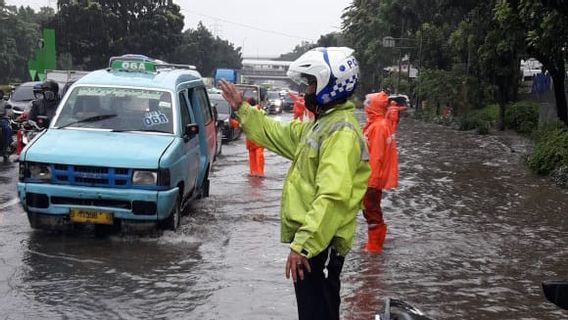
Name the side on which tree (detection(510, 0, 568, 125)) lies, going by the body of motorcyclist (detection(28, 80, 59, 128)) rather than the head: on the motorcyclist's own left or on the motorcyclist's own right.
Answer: on the motorcyclist's own left

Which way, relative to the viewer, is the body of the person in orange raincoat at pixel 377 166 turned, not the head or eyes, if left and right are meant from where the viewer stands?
facing to the left of the viewer

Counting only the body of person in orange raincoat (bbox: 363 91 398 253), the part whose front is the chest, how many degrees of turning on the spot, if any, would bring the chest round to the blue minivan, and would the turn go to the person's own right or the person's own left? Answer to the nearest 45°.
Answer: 0° — they already face it

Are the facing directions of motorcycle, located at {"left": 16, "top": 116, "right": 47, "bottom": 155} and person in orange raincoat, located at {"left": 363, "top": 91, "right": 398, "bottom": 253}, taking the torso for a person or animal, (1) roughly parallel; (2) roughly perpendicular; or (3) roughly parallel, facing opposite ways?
roughly perpendicular

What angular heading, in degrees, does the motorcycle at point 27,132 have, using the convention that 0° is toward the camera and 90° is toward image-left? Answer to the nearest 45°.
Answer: approximately 45°

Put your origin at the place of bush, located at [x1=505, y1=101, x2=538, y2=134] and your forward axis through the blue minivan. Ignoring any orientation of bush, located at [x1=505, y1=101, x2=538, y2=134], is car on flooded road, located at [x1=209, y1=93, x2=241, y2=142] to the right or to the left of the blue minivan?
right

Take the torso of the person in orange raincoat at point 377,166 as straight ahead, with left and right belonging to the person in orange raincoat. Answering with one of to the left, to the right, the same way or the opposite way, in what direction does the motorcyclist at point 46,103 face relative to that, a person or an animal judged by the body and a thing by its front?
to the left

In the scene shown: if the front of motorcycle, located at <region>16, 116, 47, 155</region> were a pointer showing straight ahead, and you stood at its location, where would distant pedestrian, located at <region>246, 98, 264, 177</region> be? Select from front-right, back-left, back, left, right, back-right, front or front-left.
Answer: back-left

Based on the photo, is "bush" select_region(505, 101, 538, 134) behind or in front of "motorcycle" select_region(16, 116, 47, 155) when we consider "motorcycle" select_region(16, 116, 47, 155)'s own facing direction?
behind

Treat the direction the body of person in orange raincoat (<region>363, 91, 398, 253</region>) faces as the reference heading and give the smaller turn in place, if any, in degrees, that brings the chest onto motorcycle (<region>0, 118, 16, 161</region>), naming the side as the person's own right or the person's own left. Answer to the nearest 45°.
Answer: approximately 45° to the person's own right

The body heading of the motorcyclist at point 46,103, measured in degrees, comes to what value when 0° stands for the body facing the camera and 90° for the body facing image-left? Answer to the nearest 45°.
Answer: approximately 45°

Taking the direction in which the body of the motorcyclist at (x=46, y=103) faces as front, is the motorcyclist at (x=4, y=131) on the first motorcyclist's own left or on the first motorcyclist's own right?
on the first motorcyclist's own right

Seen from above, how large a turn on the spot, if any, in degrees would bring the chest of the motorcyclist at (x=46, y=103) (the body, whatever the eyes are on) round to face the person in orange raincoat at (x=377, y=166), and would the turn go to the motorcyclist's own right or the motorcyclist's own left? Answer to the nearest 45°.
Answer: approximately 90° to the motorcyclist's own left

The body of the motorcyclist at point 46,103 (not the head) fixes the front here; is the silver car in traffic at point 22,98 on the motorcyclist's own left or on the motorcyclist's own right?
on the motorcyclist's own right

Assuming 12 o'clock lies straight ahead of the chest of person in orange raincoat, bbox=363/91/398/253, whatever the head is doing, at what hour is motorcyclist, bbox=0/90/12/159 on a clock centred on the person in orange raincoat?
The motorcyclist is roughly at 1 o'clock from the person in orange raincoat.
